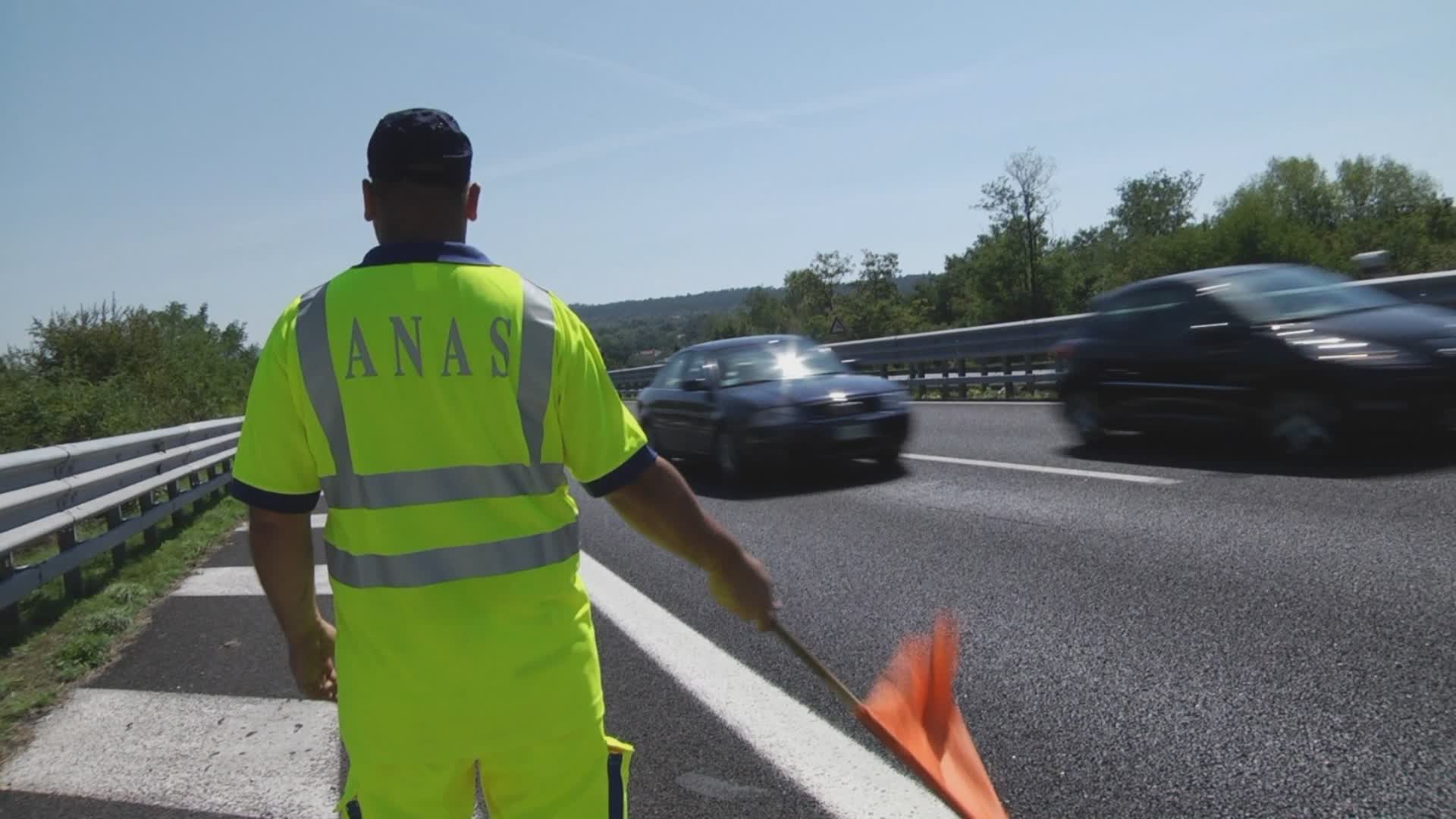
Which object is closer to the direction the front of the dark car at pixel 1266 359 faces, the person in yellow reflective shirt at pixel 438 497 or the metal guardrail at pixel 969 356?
the person in yellow reflective shirt

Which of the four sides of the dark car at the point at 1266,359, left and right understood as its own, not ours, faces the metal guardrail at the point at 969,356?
back

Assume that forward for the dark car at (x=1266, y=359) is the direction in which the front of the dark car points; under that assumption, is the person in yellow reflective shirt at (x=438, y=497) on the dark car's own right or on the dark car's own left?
on the dark car's own right

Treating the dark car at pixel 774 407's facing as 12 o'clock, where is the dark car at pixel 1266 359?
the dark car at pixel 1266 359 is roughly at 11 o'clock from the dark car at pixel 774 407.

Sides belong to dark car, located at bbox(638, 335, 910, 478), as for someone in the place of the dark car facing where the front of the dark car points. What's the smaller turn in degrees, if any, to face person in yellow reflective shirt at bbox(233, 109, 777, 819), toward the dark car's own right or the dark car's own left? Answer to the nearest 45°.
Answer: approximately 45° to the dark car's own right

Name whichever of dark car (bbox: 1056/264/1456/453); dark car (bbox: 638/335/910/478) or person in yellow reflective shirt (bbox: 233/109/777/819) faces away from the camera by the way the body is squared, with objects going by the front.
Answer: the person in yellow reflective shirt

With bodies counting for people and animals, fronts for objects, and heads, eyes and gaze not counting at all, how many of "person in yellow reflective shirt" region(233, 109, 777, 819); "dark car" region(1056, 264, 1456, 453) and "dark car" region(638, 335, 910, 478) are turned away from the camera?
1

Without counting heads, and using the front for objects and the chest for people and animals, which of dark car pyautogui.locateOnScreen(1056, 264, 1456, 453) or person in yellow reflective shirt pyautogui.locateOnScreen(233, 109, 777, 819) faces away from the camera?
the person in yellow reflective shirt

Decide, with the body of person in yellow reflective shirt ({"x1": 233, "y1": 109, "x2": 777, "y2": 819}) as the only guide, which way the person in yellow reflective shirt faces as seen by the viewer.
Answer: away from the camera

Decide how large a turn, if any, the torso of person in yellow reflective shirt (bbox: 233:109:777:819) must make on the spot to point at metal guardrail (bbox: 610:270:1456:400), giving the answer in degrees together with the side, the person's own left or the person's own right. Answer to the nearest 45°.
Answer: approximately 45° to the person's own right

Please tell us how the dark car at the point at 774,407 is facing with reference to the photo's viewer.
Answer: facing the viewer and to the right of the viewer

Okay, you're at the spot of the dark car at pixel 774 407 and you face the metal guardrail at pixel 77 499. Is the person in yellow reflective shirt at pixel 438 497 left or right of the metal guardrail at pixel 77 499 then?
left

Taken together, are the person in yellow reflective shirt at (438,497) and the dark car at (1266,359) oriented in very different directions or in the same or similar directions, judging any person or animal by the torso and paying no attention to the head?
very different directions

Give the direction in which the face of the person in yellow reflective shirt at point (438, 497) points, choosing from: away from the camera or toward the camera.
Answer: away from the camera
